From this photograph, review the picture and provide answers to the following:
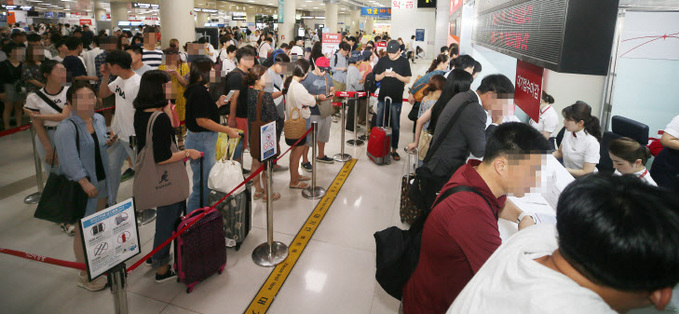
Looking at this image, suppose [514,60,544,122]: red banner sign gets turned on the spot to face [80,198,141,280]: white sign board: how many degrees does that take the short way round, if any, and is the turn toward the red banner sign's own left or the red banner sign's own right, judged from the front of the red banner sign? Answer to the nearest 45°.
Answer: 0° — it already faces it

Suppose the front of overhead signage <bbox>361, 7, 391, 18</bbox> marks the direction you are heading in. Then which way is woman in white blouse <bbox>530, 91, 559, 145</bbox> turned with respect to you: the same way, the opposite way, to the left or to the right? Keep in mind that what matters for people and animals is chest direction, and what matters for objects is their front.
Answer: to the right

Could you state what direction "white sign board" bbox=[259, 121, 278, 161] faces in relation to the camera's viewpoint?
facing the viewer and to the right of the viewer

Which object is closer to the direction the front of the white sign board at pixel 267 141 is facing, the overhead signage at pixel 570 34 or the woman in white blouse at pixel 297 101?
the overhead signage

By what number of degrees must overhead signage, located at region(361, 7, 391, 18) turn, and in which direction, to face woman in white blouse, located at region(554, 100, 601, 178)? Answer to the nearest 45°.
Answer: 0° — it already faces them

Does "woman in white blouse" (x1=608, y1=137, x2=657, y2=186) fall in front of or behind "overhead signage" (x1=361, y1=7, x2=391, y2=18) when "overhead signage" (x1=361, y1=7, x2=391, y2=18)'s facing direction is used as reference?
in front

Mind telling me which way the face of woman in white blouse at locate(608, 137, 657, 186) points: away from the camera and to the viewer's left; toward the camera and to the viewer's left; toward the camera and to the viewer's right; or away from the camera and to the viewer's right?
toward the camera and to the viewer's left

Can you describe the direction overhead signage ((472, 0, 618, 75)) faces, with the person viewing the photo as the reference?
facing the viewer and to the left of the viewer

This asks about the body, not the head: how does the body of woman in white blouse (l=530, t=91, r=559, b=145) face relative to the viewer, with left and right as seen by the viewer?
facing to the left of the viewer
